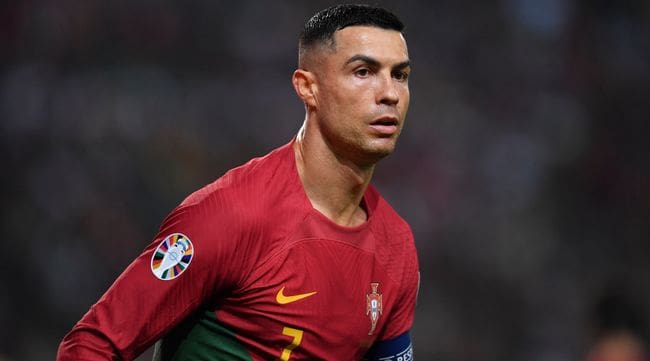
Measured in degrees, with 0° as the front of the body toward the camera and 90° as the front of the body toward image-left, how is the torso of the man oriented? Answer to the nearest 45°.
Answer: approximately 315°

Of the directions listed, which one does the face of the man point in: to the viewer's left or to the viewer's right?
to the viewer's right
